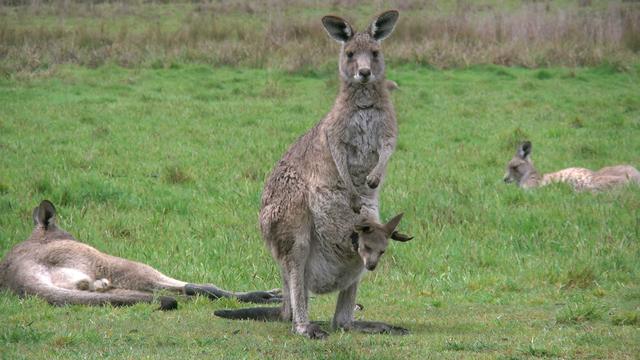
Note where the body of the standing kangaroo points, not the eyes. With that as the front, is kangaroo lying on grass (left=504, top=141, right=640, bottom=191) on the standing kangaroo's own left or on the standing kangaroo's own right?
on the standing kangaroo's own left

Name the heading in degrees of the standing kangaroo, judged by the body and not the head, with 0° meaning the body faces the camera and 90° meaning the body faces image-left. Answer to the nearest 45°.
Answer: approximately 315°

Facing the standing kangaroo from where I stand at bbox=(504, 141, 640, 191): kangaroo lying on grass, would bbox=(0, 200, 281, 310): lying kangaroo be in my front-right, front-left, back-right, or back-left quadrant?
front-right

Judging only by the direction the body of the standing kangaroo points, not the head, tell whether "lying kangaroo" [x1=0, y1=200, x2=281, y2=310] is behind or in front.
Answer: behind
